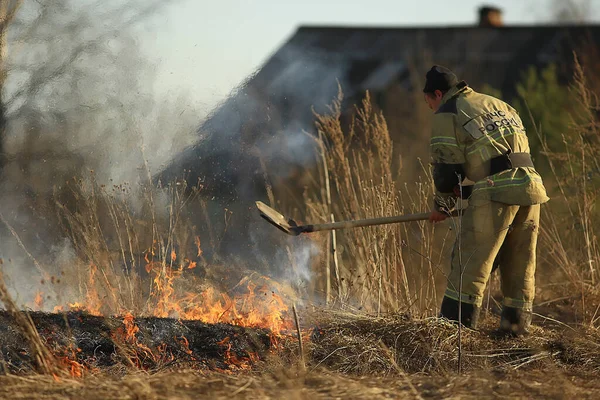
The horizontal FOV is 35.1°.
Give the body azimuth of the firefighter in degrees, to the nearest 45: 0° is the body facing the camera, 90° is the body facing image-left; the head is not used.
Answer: approximately 135°

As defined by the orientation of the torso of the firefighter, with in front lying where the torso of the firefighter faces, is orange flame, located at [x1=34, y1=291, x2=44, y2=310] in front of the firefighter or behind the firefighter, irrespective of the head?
in front
